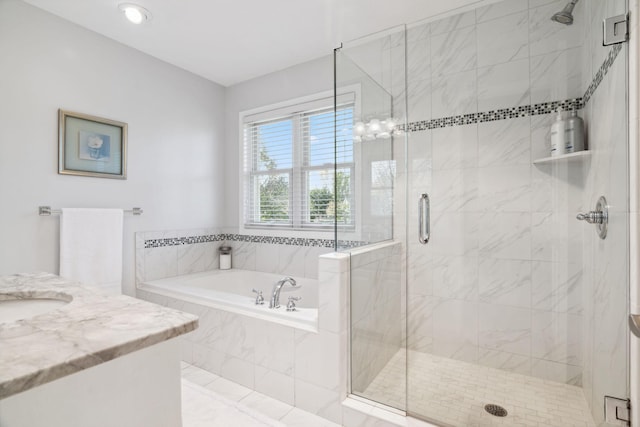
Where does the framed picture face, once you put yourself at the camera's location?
facing the viewer and to the right of the viewer

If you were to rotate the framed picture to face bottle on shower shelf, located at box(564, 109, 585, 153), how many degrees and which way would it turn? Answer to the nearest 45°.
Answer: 0° — it already faces it

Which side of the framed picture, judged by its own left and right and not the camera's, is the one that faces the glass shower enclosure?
front

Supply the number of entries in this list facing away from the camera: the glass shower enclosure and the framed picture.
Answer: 0

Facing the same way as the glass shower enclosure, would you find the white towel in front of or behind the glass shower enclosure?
in front

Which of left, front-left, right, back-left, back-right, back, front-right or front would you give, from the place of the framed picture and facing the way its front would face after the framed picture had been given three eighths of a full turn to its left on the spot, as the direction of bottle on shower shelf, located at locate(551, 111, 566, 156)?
back-right
